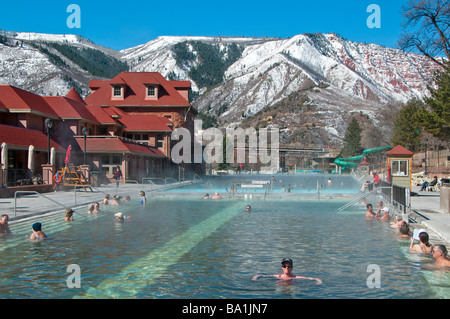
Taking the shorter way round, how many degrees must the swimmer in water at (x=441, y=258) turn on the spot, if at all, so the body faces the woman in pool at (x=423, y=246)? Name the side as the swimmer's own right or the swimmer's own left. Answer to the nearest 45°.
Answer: approximately 90° to the swimmer's own right

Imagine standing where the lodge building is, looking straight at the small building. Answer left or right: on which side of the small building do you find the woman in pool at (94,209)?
right

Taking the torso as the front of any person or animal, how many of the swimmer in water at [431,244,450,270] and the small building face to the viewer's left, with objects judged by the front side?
1

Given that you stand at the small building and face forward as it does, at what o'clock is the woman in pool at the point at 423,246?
The woman in pool is roughly at 12 o'clock from the small building.

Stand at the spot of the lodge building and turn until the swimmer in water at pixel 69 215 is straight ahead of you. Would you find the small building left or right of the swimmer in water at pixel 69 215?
left

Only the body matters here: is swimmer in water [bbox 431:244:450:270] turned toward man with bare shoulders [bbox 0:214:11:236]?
yes

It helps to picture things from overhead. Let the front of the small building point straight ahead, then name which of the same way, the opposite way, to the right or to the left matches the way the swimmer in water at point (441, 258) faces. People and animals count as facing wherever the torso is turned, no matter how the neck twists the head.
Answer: to the right

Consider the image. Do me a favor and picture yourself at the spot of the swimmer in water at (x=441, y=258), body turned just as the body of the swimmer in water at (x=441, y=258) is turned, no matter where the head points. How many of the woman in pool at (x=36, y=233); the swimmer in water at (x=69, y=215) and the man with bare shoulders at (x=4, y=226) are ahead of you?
3

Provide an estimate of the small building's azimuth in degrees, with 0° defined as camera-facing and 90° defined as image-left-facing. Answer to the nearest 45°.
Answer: approximately 0°

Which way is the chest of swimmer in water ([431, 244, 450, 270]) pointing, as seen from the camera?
to the viewer's left

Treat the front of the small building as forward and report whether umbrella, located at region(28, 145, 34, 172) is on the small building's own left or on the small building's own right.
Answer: on the small building's own right

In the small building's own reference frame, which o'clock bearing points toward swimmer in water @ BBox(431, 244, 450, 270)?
The swimmer in water is roughly at 12 o'clock from the small building.

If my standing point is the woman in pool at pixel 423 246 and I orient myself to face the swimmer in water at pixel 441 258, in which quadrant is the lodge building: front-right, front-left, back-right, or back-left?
back-right
